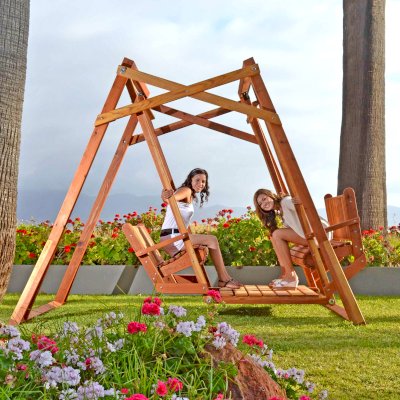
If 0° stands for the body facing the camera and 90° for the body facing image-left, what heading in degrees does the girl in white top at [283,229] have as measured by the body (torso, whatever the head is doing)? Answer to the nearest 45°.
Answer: approximately 90°

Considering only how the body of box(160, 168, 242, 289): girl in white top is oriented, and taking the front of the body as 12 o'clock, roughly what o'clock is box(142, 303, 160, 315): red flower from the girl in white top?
The red flower is roughly at 3 o'clock from the girl in white top.

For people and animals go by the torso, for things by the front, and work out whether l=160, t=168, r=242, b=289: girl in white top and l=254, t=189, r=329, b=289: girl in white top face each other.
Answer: yes

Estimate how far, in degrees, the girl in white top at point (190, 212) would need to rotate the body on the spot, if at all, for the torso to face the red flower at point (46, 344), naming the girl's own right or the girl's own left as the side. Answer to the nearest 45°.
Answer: approximately 90° to the girl's own right

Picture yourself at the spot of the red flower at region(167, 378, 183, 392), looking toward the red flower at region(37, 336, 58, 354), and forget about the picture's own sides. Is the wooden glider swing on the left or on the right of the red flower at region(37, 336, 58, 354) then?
right

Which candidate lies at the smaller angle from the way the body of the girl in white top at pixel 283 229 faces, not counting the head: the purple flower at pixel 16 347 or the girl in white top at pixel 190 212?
the girl in white top

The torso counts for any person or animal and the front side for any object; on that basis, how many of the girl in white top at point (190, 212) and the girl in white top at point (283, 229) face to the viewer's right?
1

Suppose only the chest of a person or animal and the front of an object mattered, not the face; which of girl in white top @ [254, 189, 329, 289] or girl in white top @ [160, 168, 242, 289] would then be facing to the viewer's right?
girl in white top @ [160, 168, 242, 289]

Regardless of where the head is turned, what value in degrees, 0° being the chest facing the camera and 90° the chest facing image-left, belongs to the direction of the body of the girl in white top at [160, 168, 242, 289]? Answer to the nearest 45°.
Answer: approximately 270°

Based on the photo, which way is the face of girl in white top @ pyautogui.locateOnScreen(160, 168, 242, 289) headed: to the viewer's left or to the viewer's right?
to the viewer's right

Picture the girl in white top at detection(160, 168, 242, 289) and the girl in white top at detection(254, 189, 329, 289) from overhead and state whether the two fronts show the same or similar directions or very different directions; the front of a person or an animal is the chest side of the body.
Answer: very different directions
